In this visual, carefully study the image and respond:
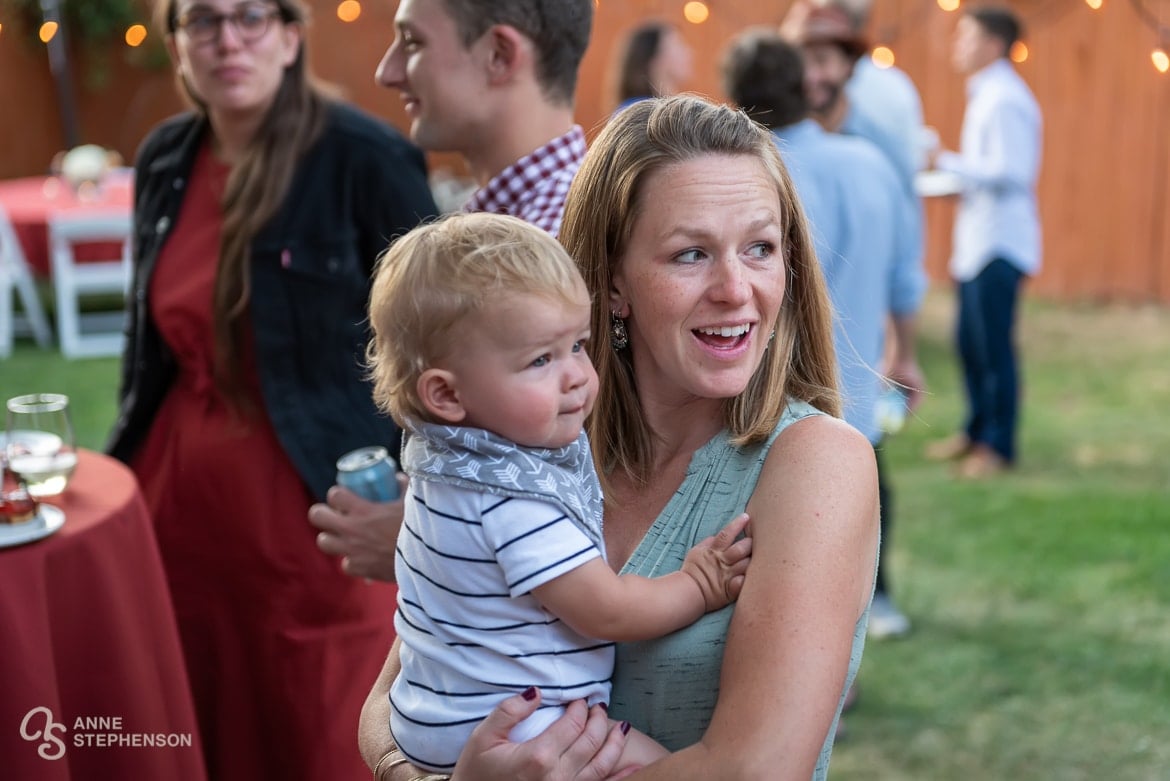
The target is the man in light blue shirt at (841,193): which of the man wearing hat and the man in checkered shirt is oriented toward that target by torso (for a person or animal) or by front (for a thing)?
the man wearing hat

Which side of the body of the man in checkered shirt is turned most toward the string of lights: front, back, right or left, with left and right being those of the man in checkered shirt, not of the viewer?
right

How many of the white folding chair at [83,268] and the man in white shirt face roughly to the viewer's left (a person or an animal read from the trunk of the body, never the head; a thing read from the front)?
1

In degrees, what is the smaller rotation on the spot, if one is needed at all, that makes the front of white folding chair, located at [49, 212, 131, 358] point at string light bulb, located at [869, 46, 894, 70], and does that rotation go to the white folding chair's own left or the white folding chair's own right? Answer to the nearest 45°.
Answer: approximately 90° to the white folding chair's own right

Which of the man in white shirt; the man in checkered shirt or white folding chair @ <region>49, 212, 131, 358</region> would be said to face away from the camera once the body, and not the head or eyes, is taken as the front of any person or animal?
the white folding chair

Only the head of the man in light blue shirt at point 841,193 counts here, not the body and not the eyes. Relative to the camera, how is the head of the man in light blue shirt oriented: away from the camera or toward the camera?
away from the camera

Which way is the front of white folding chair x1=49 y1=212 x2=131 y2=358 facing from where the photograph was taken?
facing away from the viewer

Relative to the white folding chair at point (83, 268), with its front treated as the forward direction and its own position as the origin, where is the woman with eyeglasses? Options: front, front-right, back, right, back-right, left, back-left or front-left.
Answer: back

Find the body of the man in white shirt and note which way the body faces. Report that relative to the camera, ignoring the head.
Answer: to the viewer's left

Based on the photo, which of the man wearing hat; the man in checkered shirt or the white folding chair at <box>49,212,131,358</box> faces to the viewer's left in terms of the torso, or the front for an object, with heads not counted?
the man in checkered shirt

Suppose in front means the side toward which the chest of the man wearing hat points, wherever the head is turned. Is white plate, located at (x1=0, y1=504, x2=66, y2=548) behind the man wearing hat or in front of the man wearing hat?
in front

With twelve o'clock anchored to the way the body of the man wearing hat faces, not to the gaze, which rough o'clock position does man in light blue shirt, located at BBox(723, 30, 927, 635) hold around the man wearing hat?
The man in light blue shirt is roughly at 12 o'clock from the man wearing hat.

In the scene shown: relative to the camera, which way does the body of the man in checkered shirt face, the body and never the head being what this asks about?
to the viewer's left
